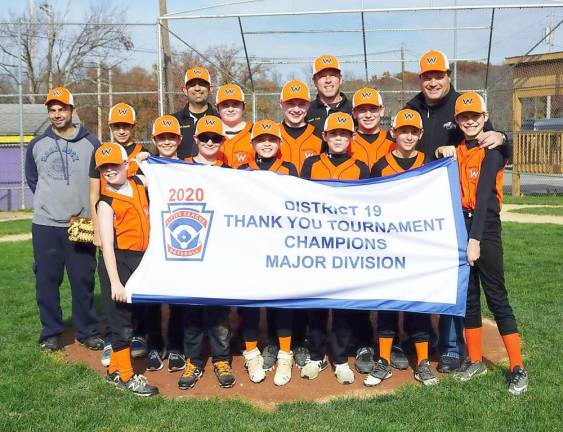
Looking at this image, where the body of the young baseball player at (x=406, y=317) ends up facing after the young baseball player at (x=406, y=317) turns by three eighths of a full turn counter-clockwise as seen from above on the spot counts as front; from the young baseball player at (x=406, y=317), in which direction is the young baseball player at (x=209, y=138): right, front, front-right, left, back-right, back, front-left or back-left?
back-left

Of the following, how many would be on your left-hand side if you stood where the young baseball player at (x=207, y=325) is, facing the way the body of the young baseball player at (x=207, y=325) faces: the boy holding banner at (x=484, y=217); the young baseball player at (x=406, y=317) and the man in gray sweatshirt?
2

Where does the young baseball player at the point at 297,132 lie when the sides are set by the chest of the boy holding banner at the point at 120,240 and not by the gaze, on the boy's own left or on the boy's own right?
on the boy's own left

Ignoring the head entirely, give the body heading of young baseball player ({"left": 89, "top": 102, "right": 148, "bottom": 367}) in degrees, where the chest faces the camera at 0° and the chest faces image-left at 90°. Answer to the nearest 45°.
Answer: approximately 0°

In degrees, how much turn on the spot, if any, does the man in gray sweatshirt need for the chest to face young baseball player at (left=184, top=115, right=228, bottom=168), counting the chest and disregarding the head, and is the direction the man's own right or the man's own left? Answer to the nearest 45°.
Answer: approximately 45° to the man's own left
